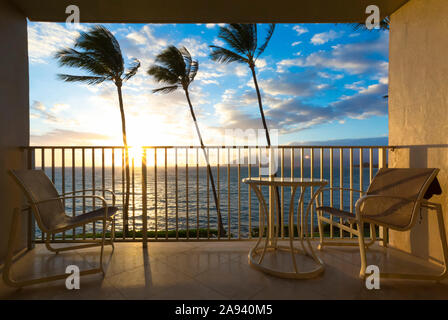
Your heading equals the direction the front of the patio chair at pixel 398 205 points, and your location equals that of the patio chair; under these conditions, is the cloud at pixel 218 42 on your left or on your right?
on your right

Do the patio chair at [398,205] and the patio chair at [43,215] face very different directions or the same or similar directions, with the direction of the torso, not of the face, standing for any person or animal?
very different directions

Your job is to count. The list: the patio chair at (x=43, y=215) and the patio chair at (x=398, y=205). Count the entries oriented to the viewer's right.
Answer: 1

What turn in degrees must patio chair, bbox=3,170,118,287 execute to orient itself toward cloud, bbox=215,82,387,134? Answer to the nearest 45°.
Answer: approximately 45° to its left

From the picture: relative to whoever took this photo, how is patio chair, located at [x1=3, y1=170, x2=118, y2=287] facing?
facing to the right of the viewer

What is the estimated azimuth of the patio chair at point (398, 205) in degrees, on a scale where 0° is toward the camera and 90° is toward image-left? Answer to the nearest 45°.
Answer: approximately 45°

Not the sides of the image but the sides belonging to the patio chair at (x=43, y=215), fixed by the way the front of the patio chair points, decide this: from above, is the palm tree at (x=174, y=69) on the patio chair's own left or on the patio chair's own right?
on the patio chair's own left

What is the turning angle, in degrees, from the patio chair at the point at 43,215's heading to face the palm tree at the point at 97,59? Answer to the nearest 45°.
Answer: approximately 90° to its left
